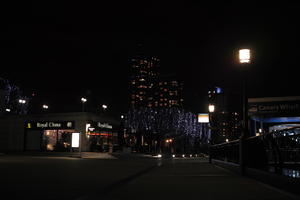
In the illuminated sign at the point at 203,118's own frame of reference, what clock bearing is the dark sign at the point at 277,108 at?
the dark sign at the point at 277,108 is roughly at 11 o'clock from the illuminated sign at the point at 203,118.

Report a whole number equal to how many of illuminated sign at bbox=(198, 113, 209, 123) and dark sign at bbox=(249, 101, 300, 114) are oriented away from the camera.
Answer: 0

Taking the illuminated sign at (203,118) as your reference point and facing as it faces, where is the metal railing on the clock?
The metal railing is roughly at 12 o'clock from the illuminated sign.

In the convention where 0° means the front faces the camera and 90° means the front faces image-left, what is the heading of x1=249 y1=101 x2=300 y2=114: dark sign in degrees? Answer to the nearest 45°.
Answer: approximately 45°

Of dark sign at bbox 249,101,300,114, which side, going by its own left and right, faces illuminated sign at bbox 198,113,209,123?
right
